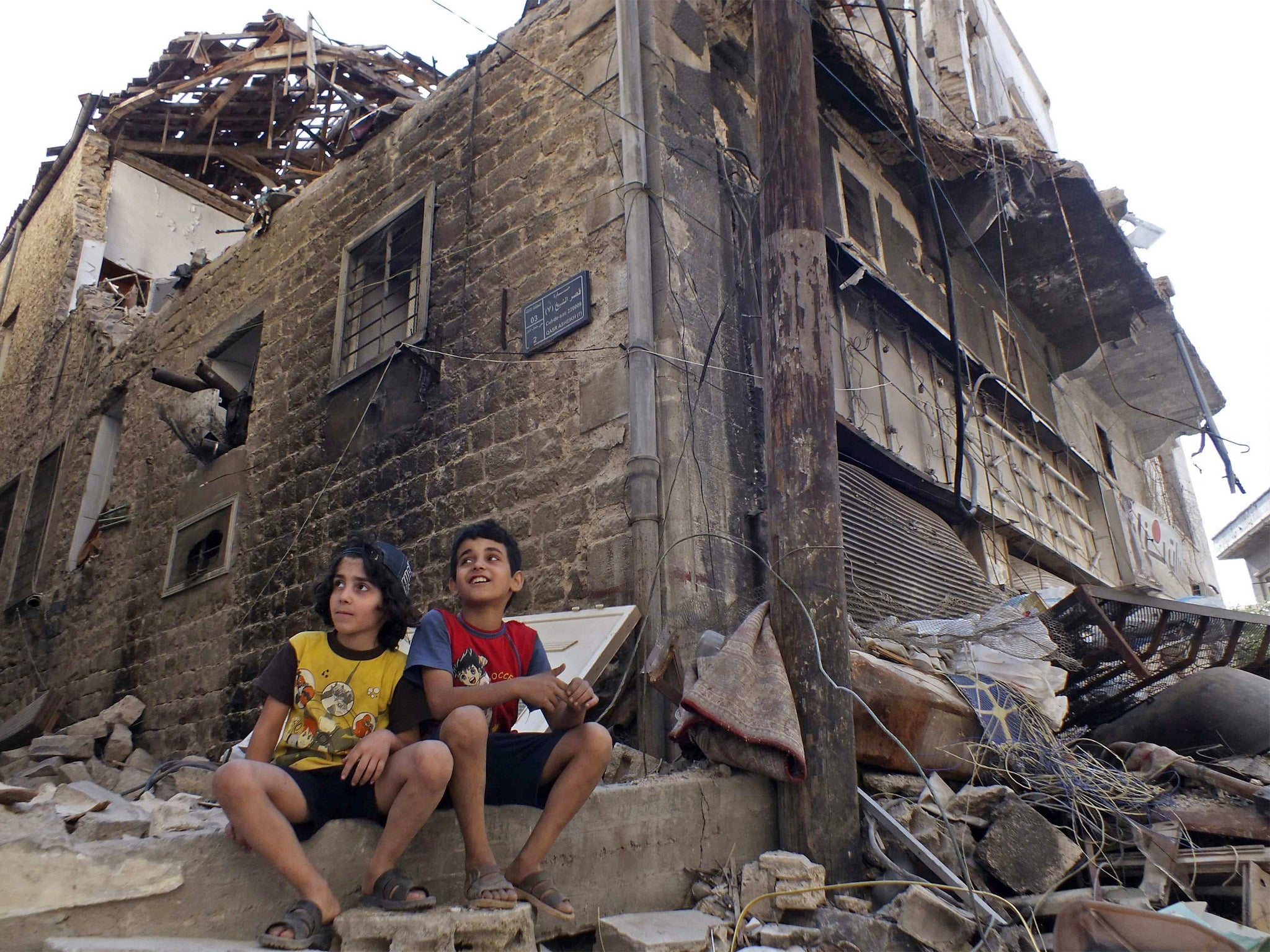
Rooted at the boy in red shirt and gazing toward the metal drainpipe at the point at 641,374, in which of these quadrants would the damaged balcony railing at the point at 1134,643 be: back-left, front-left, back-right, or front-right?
front-right

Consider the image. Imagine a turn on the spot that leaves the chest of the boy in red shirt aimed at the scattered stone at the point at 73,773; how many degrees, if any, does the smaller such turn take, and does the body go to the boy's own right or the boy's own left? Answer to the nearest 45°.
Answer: approximately 135° to the boy's own right

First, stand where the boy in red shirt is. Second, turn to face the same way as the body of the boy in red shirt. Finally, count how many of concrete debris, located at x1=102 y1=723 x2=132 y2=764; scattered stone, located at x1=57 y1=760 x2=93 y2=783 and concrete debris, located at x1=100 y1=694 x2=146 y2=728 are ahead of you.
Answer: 0

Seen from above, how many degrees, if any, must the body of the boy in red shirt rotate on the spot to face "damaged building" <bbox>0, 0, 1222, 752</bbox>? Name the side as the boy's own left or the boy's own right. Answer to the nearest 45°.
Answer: approximately 180°

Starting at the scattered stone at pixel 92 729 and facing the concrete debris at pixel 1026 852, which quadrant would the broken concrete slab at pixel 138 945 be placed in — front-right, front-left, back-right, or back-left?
front-right

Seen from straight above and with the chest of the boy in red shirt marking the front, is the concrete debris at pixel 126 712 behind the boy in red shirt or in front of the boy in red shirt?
behind

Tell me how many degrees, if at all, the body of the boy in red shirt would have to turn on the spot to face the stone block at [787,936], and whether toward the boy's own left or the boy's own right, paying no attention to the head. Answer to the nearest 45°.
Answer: approximately 90° to the boy's own left

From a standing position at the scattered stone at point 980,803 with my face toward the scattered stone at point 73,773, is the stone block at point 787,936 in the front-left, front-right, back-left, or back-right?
front-left

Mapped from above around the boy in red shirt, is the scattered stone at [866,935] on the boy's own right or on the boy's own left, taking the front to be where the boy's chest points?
on the boy's own left

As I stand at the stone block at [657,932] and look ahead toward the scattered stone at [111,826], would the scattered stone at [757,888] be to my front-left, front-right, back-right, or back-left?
back-right

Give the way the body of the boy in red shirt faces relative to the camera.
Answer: toward the camera

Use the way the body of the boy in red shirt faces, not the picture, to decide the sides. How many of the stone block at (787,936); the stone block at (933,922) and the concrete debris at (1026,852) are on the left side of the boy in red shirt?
3

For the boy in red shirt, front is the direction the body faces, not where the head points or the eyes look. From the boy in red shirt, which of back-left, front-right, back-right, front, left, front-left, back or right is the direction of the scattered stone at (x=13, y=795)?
right
